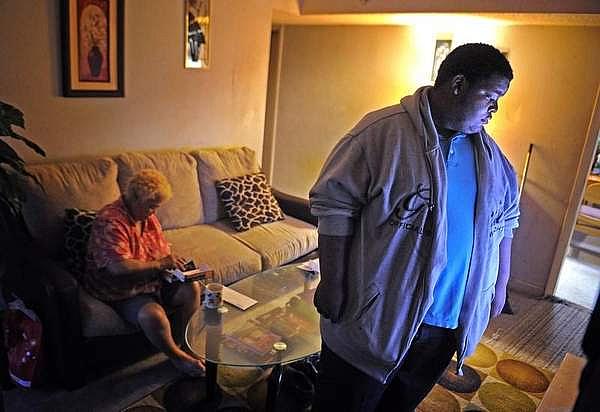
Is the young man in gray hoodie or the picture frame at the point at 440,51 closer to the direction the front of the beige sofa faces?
the young man in gray hoodie

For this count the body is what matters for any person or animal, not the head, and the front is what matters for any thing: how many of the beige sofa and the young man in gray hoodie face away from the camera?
0

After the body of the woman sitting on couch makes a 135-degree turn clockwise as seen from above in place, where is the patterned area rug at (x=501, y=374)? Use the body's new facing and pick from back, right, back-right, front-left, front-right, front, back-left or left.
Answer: back

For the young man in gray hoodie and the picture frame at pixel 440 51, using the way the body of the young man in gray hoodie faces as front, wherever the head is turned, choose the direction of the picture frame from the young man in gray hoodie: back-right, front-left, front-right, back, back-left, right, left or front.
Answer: back-left

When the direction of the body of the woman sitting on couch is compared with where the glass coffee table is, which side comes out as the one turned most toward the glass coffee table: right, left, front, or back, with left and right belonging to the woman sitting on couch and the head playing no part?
front

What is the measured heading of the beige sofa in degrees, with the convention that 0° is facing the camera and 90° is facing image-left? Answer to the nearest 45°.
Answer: approximately 315°

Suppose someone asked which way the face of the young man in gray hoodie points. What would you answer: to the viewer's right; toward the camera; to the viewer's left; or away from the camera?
to the viewer's right

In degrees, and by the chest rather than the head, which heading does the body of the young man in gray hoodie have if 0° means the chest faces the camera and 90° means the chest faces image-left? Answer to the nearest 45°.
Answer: approximately 315°
